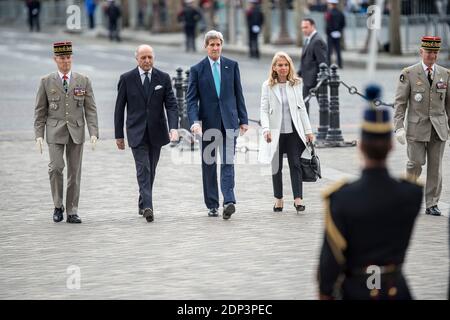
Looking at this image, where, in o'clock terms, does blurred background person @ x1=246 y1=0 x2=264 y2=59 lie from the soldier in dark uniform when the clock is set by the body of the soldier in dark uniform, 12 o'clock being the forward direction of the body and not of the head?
The blurred background person is roughly at 12 o'clock from the soldier in dark uniform.

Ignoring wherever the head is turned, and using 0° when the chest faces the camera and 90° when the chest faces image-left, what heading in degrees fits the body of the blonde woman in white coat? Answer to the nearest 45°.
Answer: approximately 0°

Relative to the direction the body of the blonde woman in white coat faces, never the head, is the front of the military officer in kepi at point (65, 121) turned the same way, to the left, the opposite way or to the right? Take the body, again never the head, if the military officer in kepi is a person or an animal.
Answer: the same way

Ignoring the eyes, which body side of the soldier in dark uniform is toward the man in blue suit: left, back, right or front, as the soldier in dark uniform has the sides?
front

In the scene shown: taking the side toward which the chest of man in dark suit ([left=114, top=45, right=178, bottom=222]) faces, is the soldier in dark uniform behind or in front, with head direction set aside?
in front

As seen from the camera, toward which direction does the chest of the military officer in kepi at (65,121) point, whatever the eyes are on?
toward the camera

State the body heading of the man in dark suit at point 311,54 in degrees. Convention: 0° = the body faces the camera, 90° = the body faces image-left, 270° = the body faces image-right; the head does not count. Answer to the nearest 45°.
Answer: approximately 45°

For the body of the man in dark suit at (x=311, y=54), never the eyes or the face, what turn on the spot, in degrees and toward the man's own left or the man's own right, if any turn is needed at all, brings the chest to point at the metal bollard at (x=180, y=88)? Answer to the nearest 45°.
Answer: approximately 45° to the man's own right

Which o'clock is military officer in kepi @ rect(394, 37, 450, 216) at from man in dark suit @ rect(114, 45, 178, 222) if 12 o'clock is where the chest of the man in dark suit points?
The military officer in kepi is roughly at 9 o'clock from the man in dark suit.

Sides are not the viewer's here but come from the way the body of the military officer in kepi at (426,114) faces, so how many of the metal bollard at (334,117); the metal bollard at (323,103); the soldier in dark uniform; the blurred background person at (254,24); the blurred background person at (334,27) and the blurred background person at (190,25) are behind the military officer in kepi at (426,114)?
5

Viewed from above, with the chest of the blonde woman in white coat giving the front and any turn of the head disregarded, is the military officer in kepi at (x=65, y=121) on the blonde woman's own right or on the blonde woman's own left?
on the blonde woman's own right

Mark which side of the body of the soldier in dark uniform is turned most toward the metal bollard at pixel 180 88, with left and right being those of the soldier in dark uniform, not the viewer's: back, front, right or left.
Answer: front

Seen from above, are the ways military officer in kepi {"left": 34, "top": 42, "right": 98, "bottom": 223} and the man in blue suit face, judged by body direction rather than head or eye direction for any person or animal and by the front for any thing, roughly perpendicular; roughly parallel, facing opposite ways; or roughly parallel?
roughly parallel

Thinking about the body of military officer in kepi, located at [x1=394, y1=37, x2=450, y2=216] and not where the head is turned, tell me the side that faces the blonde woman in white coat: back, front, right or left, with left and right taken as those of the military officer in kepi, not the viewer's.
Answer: right

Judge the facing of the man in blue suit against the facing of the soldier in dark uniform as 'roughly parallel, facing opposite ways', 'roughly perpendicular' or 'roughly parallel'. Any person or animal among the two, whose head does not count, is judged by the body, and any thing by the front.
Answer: roughly parallel, facing opposite ways

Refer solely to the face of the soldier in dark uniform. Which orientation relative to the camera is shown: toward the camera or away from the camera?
away from the camera
